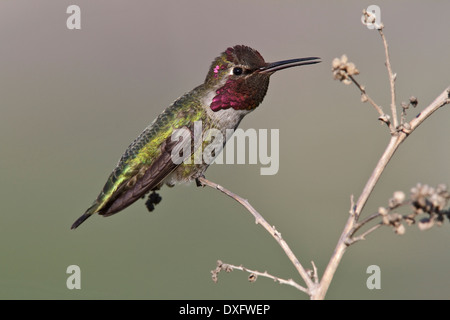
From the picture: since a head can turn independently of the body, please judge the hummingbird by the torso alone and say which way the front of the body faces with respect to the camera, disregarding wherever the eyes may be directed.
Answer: to the viewer's right
